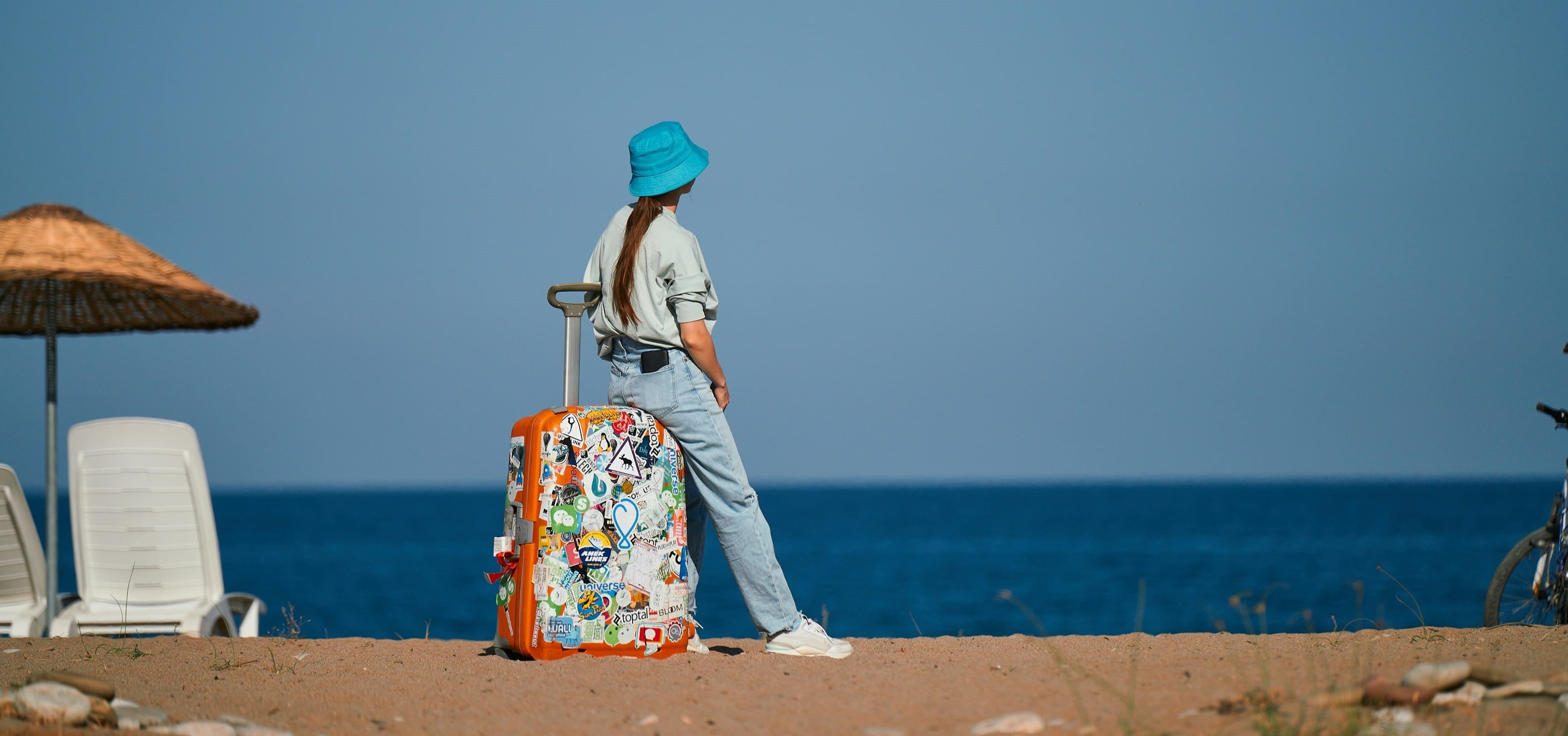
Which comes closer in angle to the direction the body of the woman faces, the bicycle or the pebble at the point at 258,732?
the bicycle

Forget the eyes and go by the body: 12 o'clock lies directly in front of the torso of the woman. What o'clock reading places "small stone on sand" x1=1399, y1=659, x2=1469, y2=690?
The small stone on sand is roughly at 3 o'clock from the woman.

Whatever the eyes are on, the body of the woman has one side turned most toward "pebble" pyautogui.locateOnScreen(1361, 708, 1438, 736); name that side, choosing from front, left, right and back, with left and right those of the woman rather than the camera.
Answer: right

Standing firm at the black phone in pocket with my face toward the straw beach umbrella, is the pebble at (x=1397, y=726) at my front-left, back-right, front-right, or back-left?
back-left

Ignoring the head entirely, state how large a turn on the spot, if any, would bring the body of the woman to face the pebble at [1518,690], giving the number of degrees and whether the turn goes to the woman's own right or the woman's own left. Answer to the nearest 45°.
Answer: approximately 90° to the woman's own right

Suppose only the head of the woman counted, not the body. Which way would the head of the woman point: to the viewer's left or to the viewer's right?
to the viewer's right

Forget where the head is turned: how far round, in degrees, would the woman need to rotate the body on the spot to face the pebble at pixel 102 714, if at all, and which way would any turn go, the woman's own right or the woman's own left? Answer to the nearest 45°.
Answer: approximately 180°

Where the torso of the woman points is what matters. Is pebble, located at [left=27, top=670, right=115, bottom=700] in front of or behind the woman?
behind

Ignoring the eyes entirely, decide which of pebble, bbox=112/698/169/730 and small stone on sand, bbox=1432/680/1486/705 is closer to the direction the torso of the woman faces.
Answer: the small stone on sand

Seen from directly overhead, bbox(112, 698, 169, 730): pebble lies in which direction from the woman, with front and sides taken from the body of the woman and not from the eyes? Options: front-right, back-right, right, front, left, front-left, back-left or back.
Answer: back

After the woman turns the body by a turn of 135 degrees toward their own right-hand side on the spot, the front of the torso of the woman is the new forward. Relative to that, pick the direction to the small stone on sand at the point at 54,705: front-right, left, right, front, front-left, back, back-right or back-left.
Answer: front-right

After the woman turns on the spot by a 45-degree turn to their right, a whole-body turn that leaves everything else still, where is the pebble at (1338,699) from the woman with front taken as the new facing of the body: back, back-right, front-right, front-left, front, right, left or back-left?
front-right

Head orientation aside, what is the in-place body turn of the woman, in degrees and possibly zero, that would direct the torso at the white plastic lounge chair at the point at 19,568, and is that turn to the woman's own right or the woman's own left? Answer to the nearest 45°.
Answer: approximately 90° to the woman's own left

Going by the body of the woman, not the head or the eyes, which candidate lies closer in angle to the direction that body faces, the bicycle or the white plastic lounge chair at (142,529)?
the bicycle

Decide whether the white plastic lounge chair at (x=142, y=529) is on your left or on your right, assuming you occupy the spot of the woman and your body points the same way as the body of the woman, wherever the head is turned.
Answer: on your left

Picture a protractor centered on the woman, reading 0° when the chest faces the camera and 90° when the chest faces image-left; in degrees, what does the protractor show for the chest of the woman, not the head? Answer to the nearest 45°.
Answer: approximately 225°
